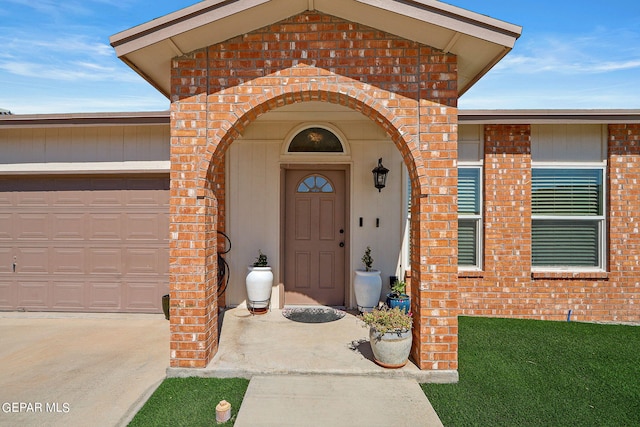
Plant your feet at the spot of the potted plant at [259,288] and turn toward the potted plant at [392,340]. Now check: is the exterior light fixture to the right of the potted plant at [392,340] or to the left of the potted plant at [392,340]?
left

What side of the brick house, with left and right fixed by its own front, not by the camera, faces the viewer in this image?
front
